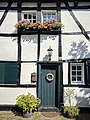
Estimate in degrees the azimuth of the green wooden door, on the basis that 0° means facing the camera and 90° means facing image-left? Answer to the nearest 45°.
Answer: approximately 0°

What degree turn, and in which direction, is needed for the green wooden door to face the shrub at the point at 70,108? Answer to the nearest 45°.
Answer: approximately 45° to its left

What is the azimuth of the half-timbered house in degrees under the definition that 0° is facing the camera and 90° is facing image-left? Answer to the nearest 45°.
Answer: approximately 0°
